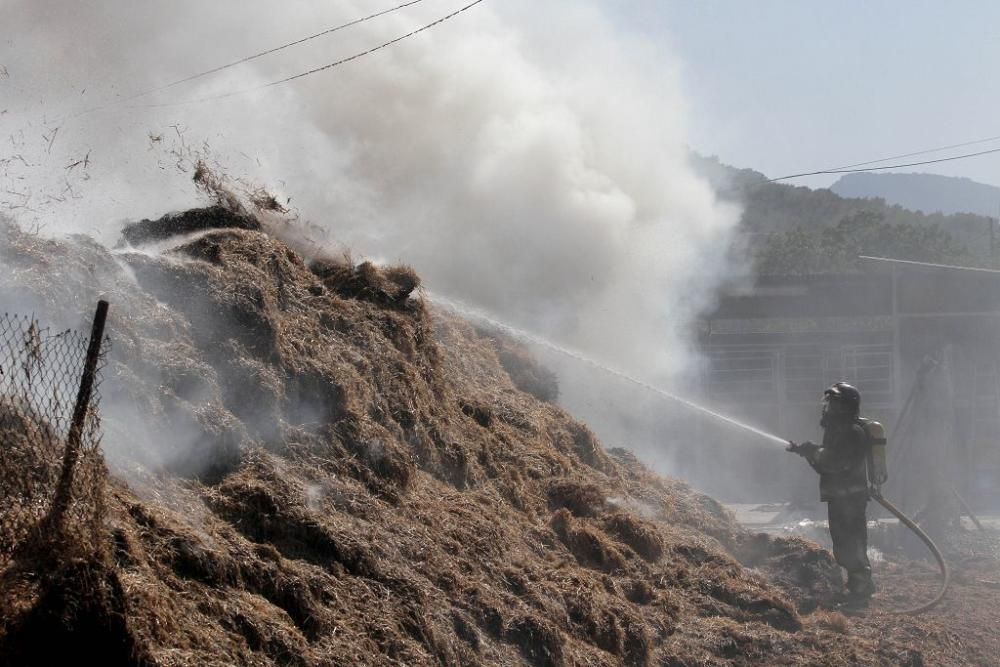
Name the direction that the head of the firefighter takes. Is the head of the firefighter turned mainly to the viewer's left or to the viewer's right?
to the viewer's left

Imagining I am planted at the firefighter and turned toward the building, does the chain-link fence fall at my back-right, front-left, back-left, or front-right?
back-left

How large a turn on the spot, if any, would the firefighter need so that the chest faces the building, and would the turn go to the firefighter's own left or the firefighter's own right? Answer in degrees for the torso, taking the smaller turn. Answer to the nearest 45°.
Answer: approximately 90° to the firefighter's own right

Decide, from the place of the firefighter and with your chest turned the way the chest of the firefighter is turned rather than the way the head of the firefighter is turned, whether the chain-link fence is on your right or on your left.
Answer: on your left

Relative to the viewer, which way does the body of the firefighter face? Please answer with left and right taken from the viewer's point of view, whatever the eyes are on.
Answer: facing to the left of the viewer
